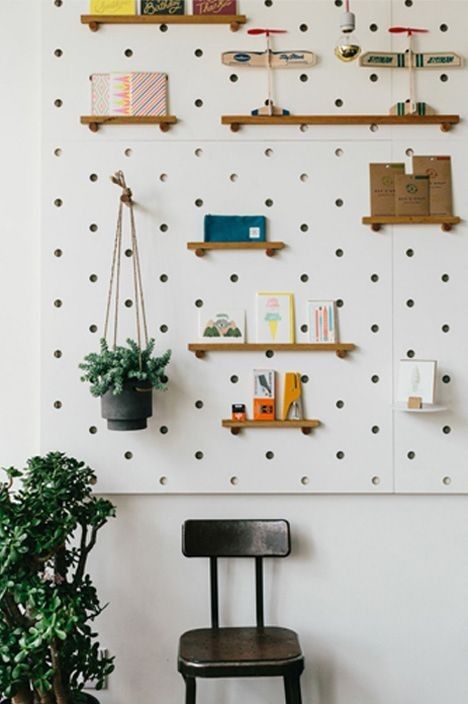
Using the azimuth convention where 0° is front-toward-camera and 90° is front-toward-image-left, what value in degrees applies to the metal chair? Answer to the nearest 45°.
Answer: approximately 0°

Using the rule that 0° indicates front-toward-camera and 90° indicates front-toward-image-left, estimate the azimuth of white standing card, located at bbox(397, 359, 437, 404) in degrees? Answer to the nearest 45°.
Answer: approximately 0°
